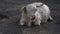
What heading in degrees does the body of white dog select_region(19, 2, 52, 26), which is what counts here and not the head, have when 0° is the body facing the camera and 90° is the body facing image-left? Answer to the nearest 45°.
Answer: approximately 45°
